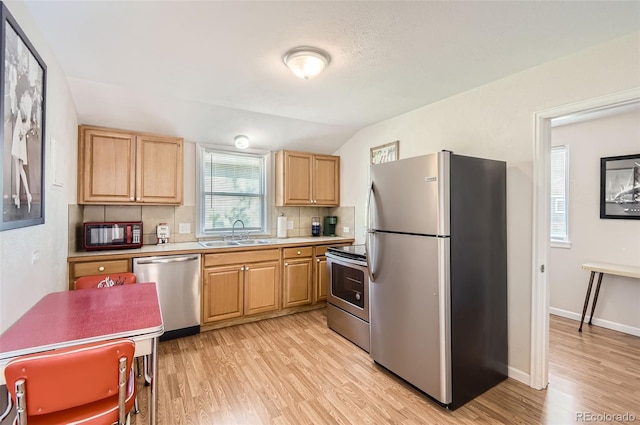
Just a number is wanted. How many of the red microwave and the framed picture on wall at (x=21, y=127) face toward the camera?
1

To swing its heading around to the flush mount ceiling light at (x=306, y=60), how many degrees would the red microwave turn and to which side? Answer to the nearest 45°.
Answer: approximately 45° to its left

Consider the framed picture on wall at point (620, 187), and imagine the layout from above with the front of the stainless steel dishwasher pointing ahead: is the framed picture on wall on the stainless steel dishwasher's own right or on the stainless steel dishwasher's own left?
on the stainless steel dishwasher's own left

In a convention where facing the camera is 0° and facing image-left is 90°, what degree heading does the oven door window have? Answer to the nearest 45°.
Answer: approximately 45°

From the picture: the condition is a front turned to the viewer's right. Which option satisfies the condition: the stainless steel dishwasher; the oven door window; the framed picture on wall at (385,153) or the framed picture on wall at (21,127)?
the framed picture on wall at (21,127)

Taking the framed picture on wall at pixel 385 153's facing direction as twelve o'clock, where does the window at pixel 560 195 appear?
The window is roughly at 7 o'clock from the framed picture on wall.
